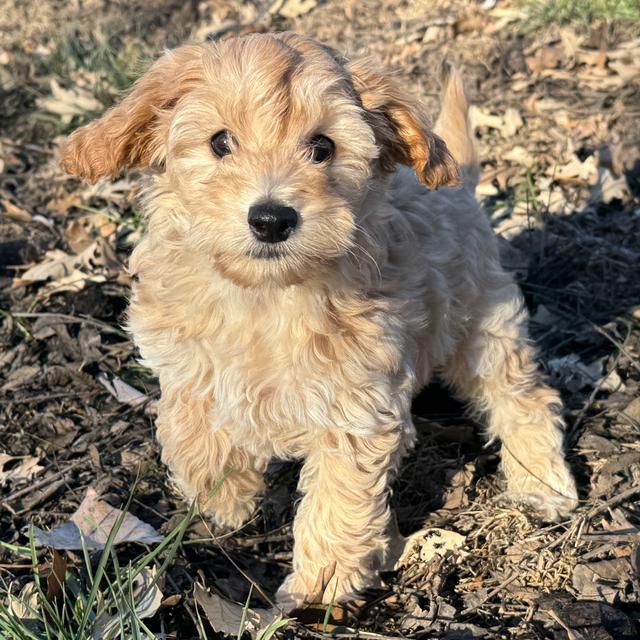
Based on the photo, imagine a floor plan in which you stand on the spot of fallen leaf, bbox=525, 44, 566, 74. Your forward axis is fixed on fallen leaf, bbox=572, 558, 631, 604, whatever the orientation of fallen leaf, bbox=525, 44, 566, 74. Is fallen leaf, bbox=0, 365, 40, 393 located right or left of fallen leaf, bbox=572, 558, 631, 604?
right

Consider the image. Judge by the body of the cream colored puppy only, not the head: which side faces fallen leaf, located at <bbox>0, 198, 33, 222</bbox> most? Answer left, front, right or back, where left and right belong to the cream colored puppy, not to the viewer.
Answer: right

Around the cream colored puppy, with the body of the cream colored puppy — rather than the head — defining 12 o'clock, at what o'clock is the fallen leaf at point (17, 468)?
The fallen leaf is roughly at 2 o'clock from the cream colored puppy.

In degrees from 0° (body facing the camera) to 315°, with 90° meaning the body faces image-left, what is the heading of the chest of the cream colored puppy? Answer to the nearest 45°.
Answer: approximately 45°

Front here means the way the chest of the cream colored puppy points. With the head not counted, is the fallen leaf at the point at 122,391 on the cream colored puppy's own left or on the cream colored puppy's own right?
on the cream colored puppy's own right

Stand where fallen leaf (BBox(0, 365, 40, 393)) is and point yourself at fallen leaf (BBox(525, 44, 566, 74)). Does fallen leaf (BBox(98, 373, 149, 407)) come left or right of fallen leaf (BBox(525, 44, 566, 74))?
right

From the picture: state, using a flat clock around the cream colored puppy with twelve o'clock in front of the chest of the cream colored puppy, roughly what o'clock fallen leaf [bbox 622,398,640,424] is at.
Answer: The fallen leaf is roughly at 7 o'clock from the cream colored puppy.

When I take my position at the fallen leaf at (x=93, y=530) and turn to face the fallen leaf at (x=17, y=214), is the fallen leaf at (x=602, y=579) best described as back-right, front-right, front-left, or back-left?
back-right
